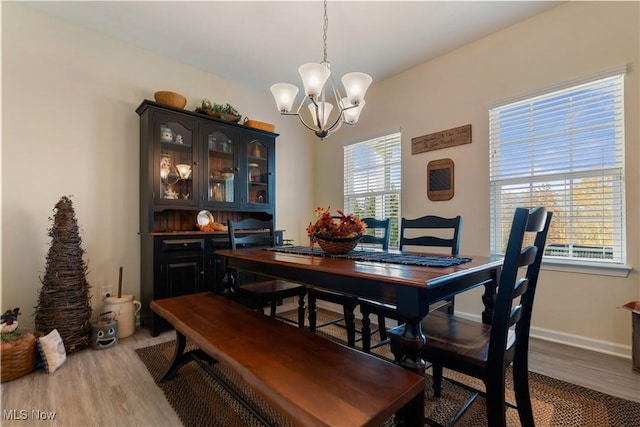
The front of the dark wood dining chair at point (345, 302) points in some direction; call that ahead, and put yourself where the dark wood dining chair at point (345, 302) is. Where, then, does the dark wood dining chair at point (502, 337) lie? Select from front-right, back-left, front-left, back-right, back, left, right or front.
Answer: left

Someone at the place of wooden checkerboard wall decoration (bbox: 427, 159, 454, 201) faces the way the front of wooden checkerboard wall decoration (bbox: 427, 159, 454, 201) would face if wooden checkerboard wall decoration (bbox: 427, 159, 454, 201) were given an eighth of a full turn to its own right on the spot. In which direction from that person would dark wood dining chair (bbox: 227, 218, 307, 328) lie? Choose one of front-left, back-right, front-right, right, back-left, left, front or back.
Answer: front-left

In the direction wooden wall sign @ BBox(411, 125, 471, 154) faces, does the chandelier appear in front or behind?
in front

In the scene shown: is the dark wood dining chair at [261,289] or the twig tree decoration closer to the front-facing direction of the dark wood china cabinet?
the dark wood dining chair

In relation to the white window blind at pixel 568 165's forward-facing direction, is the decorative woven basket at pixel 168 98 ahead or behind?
ahead

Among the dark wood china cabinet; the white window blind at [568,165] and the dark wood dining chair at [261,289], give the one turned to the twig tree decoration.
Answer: the white window blind

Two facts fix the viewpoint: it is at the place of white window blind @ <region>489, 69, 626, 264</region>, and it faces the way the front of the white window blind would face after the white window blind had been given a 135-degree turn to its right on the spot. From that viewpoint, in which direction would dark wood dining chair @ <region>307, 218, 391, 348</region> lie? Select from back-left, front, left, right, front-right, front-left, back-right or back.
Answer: back-left

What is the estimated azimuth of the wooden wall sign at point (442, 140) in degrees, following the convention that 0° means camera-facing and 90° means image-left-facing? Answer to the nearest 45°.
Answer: approximately 45°

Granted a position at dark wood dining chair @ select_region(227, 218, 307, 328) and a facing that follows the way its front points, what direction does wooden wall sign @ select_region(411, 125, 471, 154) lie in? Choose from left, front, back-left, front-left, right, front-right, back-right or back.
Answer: front-left

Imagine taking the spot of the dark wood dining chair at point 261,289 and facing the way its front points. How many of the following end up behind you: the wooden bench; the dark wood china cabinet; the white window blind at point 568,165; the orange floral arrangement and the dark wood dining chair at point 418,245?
1

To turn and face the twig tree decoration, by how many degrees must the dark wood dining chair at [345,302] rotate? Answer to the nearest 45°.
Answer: approximately 45° to its right
